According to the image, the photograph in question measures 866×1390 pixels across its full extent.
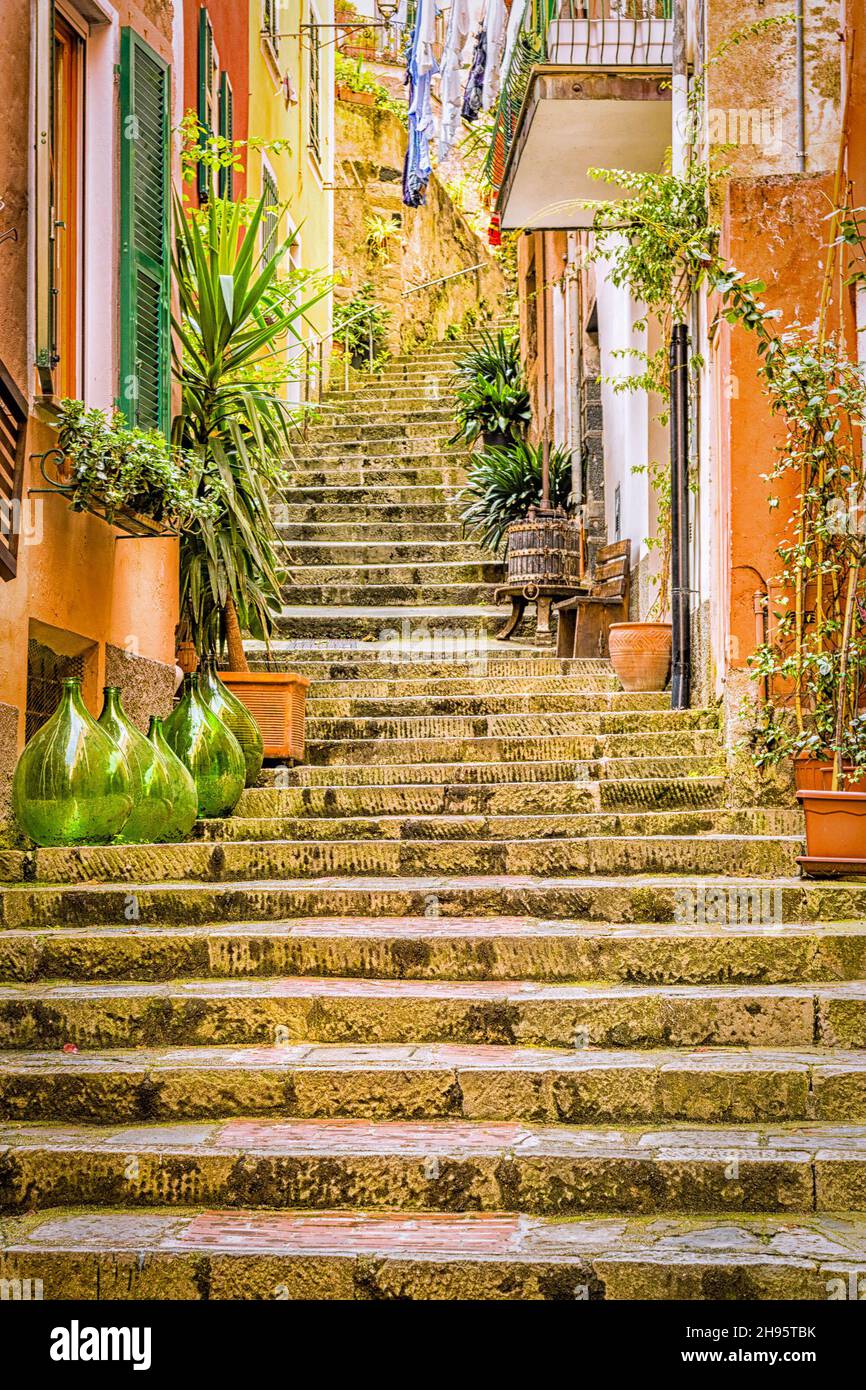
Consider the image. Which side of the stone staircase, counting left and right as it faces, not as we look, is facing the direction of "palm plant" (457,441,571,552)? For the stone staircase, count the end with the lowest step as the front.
back

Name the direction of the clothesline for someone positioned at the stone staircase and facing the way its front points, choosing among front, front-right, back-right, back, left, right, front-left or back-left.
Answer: back

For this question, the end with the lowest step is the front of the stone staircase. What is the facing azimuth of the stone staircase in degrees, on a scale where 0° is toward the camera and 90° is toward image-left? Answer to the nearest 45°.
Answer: approximately 0°

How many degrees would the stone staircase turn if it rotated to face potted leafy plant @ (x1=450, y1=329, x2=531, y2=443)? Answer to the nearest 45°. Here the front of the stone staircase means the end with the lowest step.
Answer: approximately 180°

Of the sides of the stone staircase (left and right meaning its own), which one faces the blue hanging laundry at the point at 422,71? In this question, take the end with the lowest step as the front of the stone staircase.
back

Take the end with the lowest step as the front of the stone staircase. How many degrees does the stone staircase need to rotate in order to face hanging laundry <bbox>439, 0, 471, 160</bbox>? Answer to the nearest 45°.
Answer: approximately 180°
